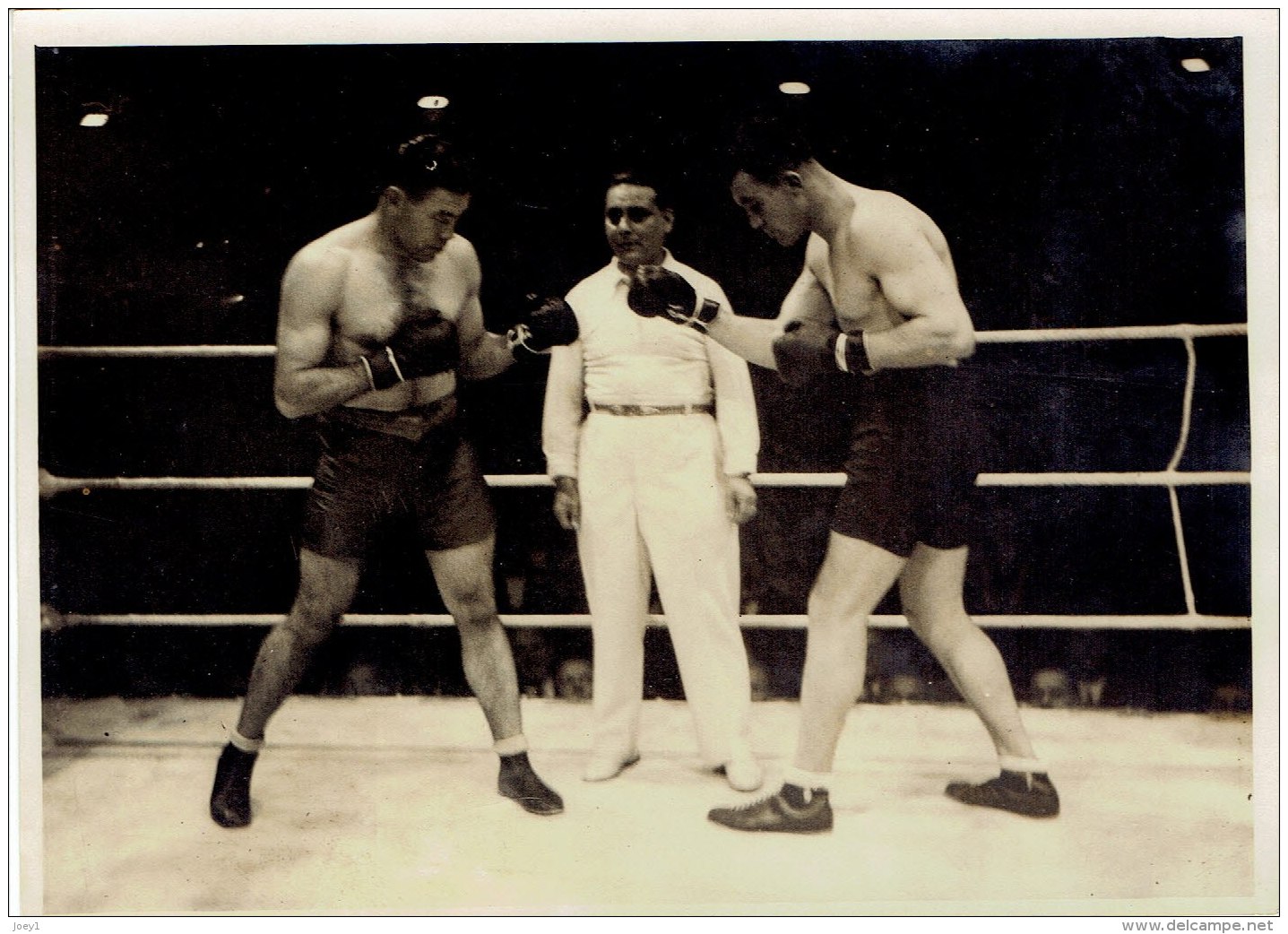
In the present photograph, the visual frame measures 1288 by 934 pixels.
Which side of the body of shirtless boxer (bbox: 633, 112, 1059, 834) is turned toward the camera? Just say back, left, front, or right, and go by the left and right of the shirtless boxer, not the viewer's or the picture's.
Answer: left
